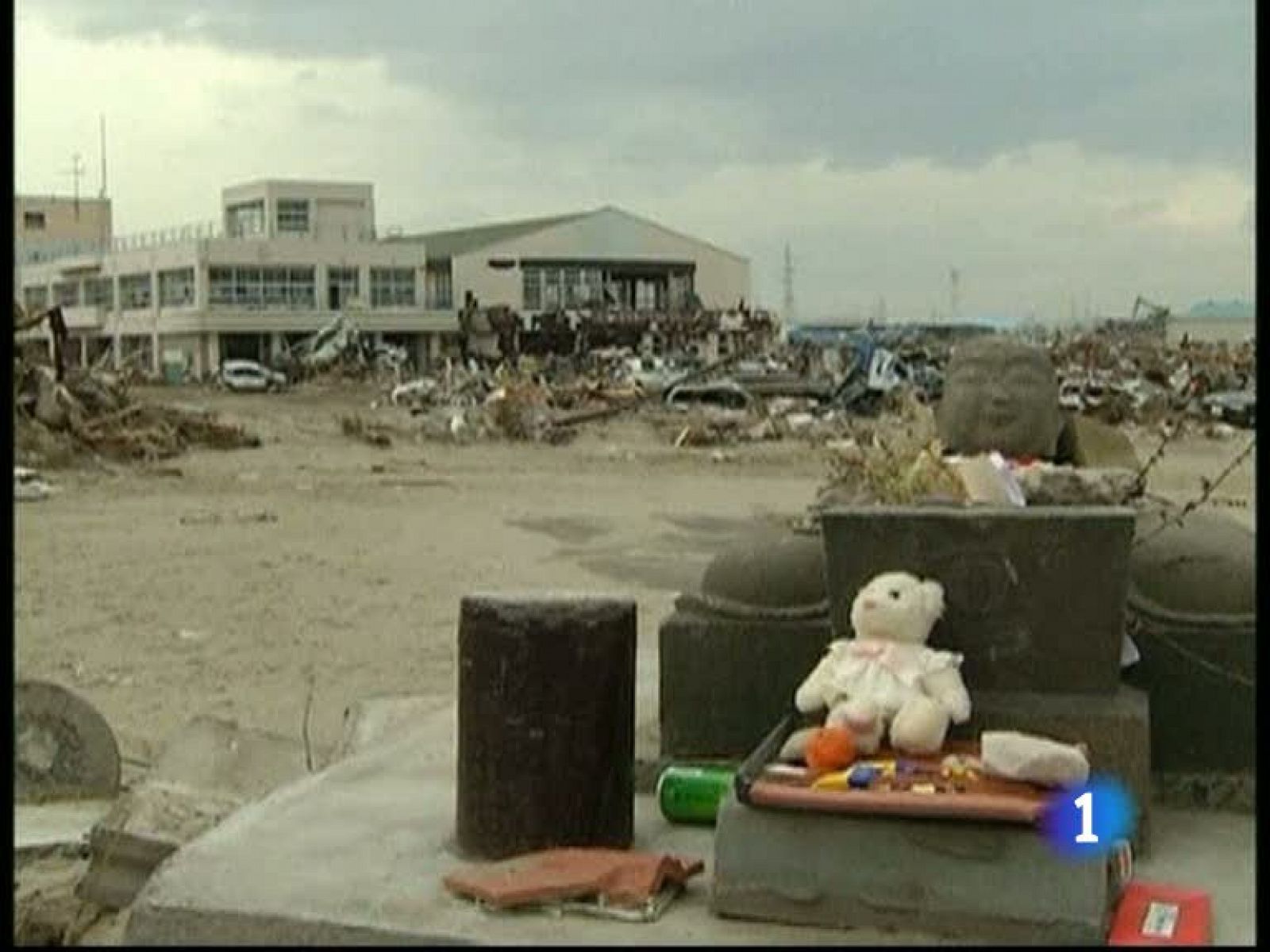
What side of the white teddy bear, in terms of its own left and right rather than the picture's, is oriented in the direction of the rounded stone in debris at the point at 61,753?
right

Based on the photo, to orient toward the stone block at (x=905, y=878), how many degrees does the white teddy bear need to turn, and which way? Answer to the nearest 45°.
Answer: approximately 45° to its left

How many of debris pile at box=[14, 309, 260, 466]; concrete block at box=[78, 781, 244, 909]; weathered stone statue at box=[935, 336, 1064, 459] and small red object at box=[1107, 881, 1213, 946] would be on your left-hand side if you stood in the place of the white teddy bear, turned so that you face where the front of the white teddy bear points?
1

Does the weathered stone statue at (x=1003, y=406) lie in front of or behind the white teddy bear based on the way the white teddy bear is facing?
behind

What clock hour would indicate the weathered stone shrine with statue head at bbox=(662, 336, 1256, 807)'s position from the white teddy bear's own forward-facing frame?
The weathered stone shrine with statue head is roughly at 6 o'clock from the white teddy bear.

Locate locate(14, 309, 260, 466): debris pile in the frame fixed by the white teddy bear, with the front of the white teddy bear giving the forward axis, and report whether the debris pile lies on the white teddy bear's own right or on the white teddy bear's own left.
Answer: on the white teddy bear's own right

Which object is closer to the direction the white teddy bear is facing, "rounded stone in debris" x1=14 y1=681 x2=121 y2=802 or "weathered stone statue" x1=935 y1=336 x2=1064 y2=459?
the rounded stone in debris

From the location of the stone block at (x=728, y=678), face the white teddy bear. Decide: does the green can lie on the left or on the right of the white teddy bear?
right

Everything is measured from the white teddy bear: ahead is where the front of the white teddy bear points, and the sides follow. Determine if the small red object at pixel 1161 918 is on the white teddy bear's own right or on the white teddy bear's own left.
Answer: on the white teddy bear's own left

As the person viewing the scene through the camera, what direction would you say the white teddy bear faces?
facing the viewer and to the left of the viewer

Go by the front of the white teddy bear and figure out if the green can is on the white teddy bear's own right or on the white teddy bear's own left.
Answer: on the white teddy bear's own right
